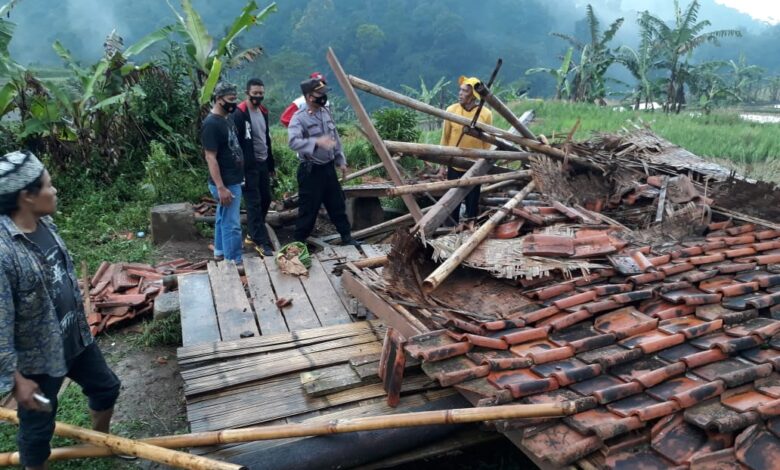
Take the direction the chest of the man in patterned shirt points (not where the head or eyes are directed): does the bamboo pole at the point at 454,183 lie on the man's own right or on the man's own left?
on the man's own left

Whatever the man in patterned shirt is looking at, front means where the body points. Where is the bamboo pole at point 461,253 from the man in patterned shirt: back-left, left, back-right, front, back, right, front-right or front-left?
front-left

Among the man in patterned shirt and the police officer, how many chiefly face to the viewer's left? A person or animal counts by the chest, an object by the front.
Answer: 0

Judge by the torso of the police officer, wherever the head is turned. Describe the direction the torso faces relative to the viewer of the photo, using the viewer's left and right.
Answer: facing the viewer and to the right of the viewer

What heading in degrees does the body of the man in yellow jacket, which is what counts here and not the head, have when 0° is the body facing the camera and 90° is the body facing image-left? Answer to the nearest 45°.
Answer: approximately 45°

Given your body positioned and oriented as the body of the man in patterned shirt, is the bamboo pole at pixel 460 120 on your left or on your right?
on your left

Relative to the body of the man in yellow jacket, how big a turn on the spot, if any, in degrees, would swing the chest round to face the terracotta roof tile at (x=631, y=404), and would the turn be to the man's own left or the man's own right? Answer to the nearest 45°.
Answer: approximately 45° to the man's own left
